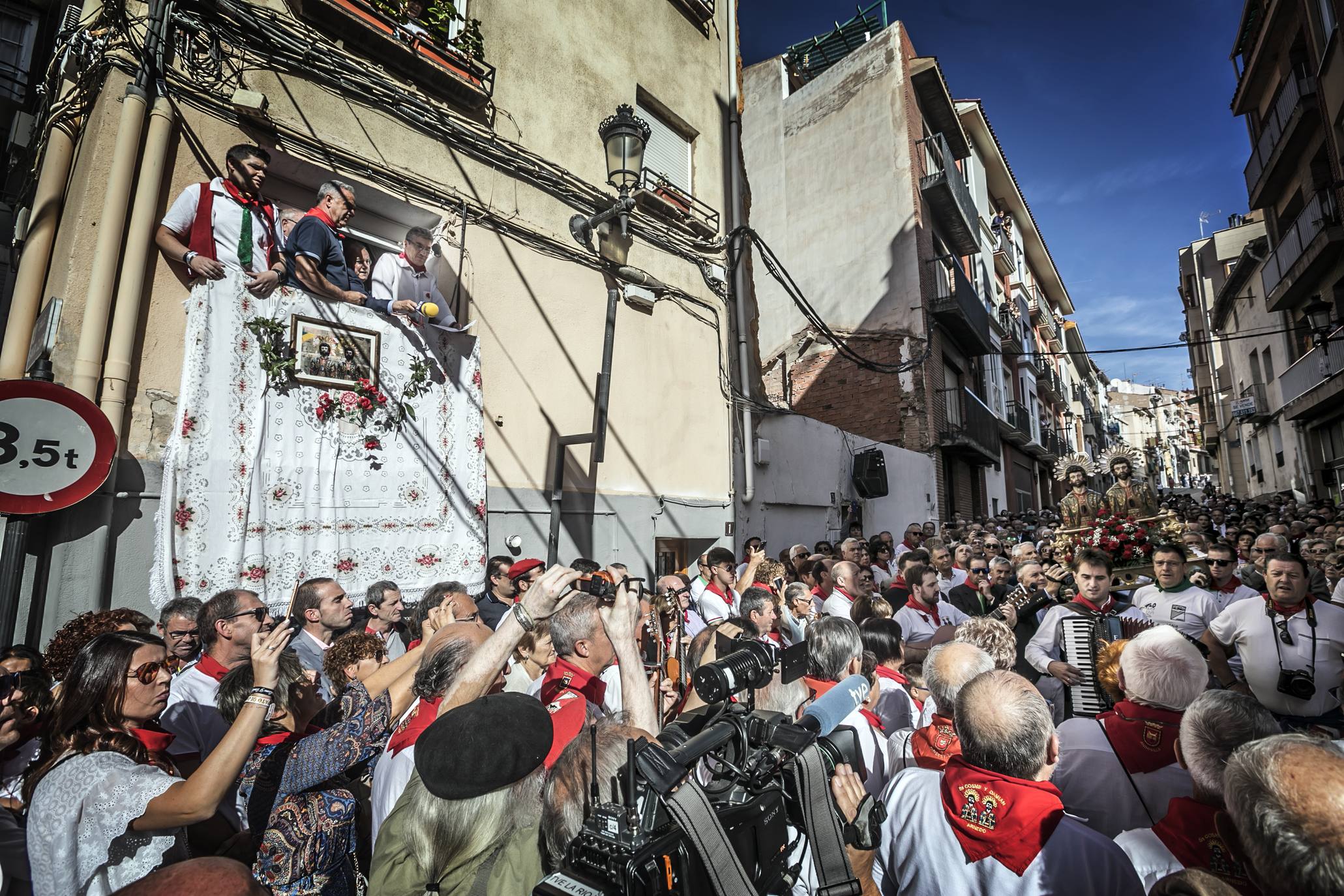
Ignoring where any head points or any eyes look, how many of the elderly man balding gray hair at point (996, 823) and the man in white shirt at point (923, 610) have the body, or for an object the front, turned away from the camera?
1

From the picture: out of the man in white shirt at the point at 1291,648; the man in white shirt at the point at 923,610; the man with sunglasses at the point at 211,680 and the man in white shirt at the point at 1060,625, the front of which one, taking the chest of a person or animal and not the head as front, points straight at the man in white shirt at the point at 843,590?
the man with sunglasses

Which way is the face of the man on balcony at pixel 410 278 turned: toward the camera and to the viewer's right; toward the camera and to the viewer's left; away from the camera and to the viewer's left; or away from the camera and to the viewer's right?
toward the camera and to the viewer's right

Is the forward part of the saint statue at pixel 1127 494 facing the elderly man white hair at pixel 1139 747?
yes

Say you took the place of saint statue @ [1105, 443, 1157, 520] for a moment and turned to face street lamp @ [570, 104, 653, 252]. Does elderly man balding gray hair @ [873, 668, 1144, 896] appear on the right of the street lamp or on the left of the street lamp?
left

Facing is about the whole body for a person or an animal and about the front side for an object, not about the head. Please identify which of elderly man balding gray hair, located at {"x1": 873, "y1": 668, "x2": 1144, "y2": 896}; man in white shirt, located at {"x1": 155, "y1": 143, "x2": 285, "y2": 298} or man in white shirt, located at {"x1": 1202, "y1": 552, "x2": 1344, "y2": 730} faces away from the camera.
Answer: the elderly man balding gray hair

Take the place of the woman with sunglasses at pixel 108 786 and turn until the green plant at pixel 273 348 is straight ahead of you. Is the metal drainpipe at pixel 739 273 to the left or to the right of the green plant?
right

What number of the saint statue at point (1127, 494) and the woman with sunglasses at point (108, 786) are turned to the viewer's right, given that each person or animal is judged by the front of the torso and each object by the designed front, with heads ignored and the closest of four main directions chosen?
1

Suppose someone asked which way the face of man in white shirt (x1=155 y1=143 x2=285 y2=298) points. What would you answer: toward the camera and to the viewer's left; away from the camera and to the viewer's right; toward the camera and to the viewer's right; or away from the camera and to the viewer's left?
toward the camera and to the viewer's right

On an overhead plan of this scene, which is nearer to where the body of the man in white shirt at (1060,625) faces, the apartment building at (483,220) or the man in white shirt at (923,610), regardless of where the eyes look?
the apartment building

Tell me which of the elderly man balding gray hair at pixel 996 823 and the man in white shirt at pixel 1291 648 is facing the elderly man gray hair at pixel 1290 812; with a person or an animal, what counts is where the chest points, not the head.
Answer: the man in white shirt

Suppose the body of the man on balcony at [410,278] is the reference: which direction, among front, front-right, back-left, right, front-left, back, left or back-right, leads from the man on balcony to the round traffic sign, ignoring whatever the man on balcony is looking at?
right

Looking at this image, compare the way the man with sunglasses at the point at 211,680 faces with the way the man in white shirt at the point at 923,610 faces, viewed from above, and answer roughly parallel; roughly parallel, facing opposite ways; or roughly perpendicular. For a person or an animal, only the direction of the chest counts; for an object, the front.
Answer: roughly perpendicular

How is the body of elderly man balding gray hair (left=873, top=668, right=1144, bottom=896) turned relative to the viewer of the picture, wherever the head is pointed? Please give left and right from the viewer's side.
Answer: facing away from the viewer

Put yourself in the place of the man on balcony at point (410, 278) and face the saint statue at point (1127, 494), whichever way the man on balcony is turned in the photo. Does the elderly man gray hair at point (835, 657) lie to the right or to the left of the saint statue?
right

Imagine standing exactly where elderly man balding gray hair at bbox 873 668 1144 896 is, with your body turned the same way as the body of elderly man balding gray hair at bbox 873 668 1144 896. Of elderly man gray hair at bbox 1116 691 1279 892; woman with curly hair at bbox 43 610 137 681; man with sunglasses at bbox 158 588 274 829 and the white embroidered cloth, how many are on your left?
3

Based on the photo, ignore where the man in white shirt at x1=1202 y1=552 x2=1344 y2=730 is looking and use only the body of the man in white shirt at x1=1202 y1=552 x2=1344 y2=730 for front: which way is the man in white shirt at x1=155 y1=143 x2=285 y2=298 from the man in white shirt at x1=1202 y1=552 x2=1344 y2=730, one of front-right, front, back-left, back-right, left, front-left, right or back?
front-right
